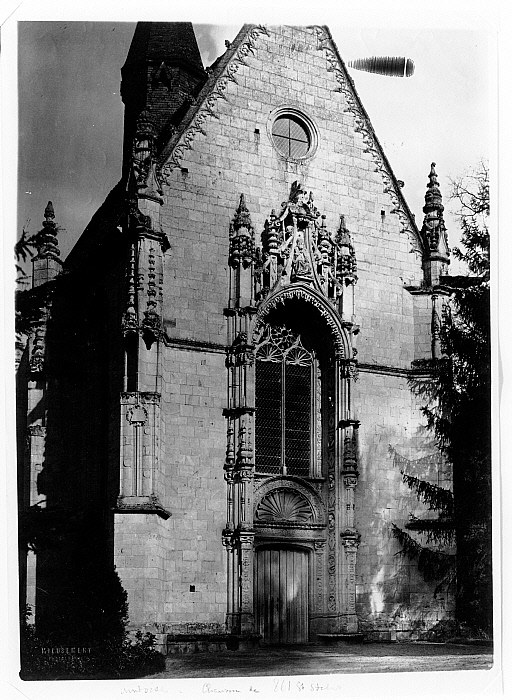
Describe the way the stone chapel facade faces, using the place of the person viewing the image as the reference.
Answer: facing the viewer and to the right of the viewer
